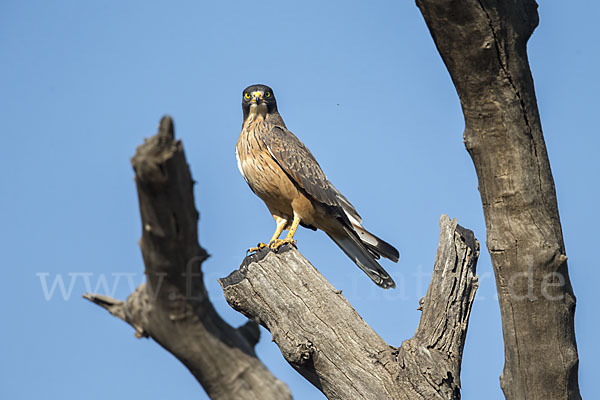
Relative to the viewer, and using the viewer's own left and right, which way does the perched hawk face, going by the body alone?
facing the viewer and to the left of the viewer
